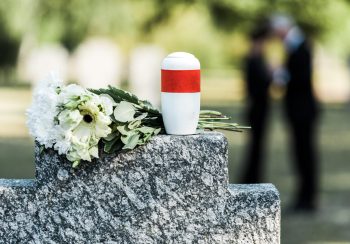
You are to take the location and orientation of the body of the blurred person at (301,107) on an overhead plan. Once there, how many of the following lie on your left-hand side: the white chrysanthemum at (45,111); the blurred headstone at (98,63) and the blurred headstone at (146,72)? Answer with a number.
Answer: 1

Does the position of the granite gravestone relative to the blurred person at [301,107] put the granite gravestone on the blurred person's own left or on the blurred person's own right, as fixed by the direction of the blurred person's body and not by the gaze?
on the blurred person's own left

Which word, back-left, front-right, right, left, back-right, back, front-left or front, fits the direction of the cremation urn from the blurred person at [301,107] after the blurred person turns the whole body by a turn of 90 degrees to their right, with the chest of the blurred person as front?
back

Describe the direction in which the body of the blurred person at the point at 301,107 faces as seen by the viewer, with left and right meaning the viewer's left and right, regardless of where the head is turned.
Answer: facing to the left of the viewer

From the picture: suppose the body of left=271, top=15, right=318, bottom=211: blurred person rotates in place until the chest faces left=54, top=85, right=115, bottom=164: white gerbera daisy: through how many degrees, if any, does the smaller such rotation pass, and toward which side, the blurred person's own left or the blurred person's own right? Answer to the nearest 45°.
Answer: approximately 90° to the blurred person's own left

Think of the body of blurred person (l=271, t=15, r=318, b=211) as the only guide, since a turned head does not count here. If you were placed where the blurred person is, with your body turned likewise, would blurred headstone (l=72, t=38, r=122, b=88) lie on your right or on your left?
on your right

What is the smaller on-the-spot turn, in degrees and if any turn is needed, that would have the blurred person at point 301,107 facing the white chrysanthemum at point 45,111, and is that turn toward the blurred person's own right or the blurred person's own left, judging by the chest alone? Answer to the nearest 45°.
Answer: approximately 90° to the blurred person's own left

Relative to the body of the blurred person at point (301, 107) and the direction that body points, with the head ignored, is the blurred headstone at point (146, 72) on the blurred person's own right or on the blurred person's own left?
on the blurred person's own right
